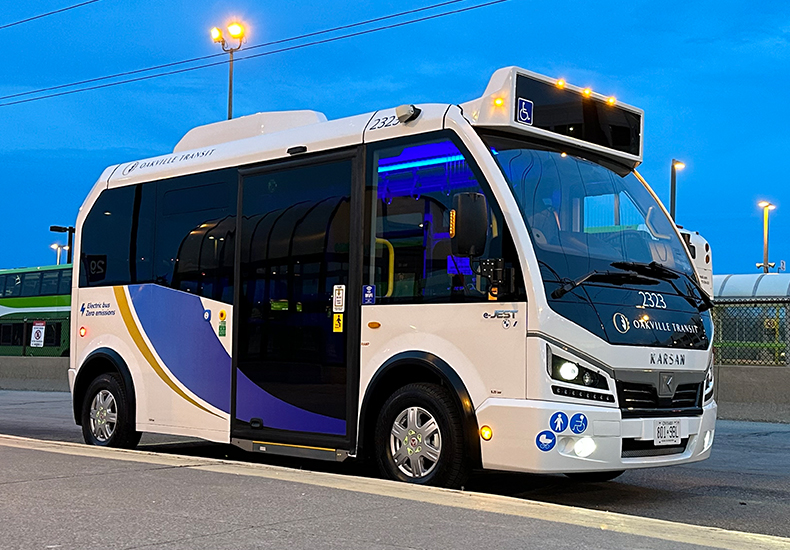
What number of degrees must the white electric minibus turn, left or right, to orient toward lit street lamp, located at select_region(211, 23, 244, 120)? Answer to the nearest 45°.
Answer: approximately 135° to its left

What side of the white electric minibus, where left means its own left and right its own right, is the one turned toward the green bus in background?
back

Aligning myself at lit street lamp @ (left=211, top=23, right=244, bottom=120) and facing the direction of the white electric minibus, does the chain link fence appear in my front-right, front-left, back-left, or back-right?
front-left

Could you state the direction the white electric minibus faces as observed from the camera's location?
facing the viewer and to the right of the viewer

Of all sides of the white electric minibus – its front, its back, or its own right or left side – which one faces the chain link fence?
left
